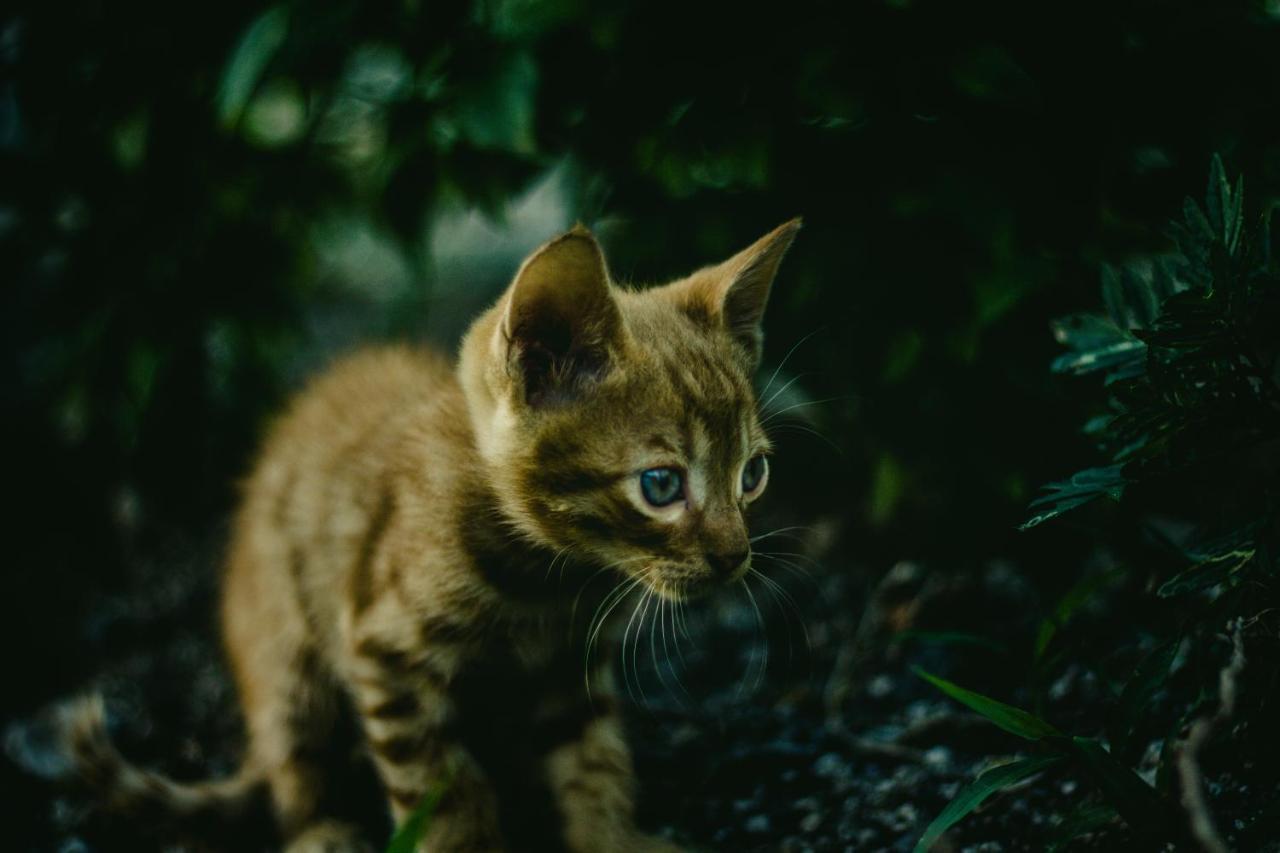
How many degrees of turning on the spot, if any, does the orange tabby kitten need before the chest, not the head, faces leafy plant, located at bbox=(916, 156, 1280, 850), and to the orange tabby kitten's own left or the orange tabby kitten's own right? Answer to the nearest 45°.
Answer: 0° — it already faces it

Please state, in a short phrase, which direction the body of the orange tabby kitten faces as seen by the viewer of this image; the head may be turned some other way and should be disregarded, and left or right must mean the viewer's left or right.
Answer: facing the viewer and to the right of the viewer
